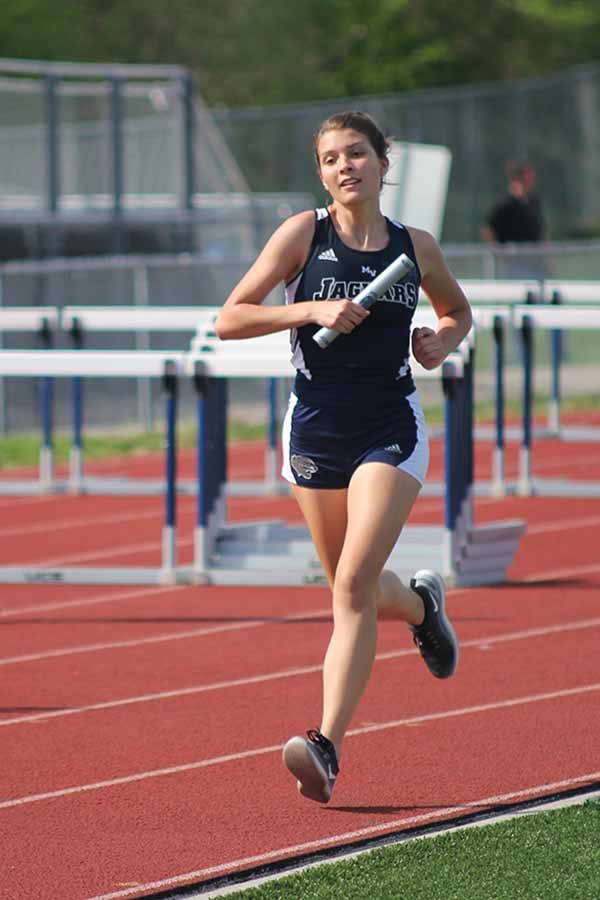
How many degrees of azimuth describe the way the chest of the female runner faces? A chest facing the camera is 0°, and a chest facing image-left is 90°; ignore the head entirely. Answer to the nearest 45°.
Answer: approximately 0°

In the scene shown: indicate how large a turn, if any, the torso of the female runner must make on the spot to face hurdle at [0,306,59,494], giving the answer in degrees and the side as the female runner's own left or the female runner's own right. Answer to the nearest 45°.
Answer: approximately 180°

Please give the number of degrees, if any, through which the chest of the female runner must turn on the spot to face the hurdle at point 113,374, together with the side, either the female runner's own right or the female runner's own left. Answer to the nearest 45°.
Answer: approximately 180°

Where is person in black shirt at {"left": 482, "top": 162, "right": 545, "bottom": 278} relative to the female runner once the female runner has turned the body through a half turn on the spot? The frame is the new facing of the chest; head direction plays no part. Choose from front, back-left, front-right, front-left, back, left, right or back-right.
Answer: front

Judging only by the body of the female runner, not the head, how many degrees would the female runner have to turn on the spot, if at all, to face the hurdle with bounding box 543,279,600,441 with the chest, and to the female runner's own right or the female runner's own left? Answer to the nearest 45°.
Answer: approximately 180°

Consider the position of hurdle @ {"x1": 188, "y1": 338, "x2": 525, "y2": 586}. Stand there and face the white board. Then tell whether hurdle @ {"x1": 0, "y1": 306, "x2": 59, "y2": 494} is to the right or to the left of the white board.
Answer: left

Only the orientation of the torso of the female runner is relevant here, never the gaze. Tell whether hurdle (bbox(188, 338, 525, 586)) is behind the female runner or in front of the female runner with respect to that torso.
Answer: behind

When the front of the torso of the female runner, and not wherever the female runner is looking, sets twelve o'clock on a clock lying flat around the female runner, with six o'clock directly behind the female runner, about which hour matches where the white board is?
The white board is roughly at 6 o'clock from the female runner.
